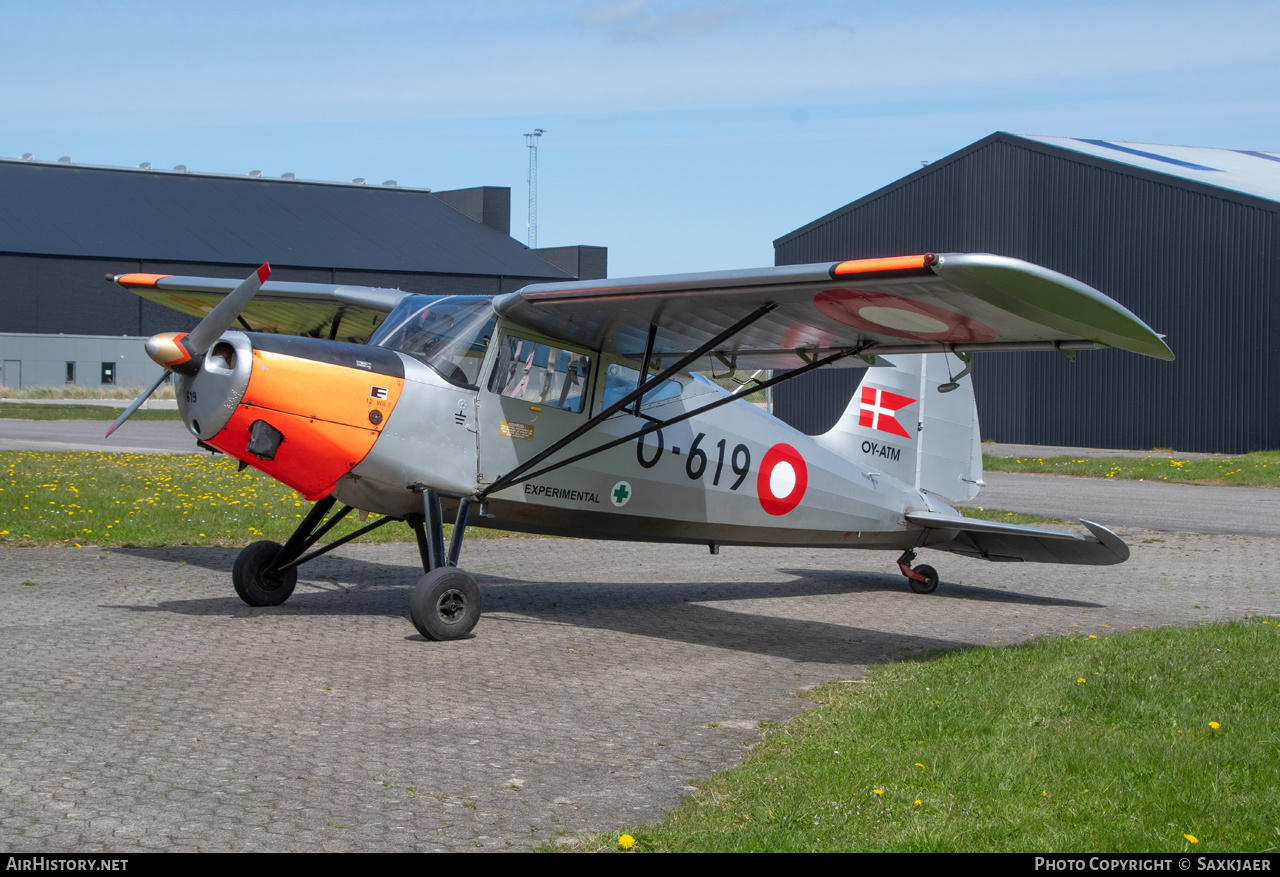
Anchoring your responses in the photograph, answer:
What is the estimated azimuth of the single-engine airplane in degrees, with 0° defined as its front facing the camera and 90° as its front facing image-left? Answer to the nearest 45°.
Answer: approximately 45°
